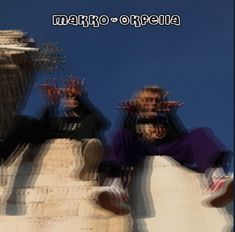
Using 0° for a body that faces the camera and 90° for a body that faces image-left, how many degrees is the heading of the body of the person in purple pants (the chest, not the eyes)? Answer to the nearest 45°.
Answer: approximately 0°
